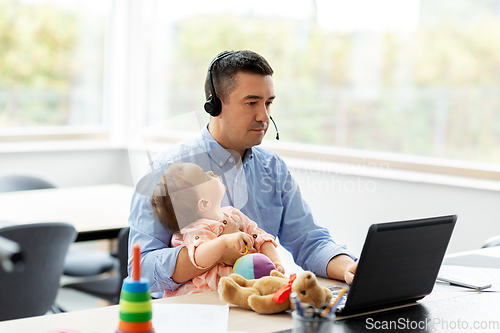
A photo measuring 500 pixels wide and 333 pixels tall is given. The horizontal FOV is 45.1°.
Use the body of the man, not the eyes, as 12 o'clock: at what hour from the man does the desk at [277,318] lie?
The desk is roughly at 1 o'clock from the man.

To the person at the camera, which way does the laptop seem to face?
facing away from the viewer and to the left of the viewer

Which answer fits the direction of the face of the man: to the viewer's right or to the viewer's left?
to the viewer's right
